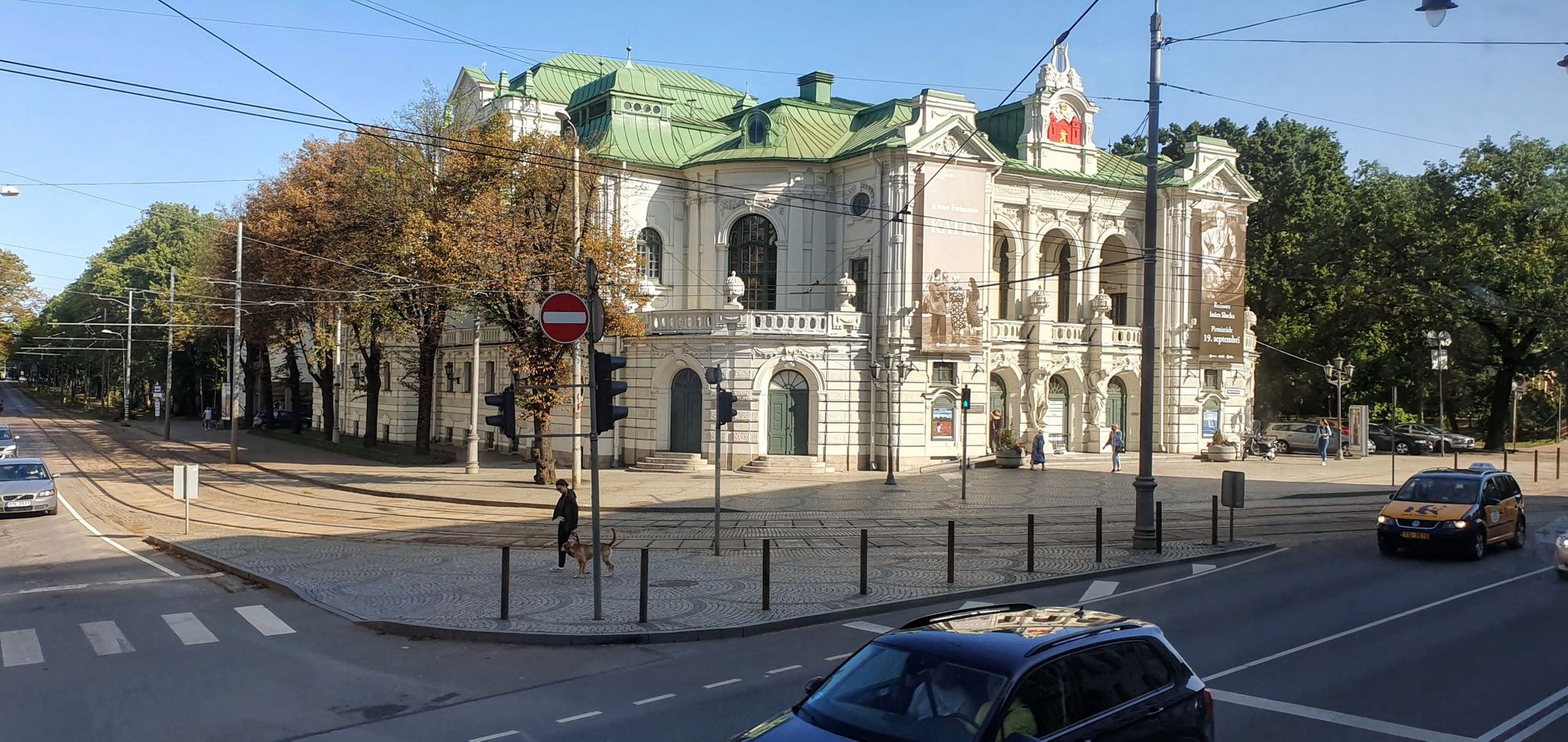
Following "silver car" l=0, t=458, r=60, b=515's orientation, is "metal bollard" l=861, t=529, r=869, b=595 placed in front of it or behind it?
in front

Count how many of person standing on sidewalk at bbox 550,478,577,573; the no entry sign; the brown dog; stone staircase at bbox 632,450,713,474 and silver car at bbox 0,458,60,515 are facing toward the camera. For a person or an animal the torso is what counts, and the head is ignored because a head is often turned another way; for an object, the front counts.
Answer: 3
